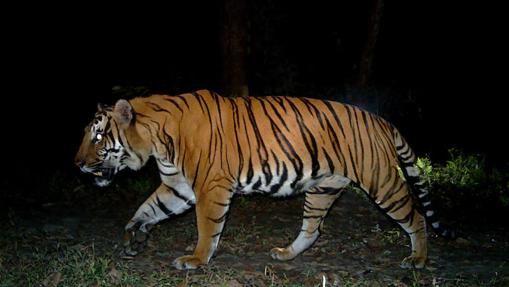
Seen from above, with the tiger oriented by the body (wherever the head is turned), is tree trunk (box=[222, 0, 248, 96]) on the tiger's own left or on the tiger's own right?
on the tiger's own right

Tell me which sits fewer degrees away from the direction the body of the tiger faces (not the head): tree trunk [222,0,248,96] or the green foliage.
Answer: the tree trunk

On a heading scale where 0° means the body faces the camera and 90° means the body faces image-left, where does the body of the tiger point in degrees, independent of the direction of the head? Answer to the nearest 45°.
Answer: approximately 90°

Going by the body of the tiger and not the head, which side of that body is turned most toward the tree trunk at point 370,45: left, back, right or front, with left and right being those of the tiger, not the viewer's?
right

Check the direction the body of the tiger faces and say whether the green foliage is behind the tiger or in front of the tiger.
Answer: behind
